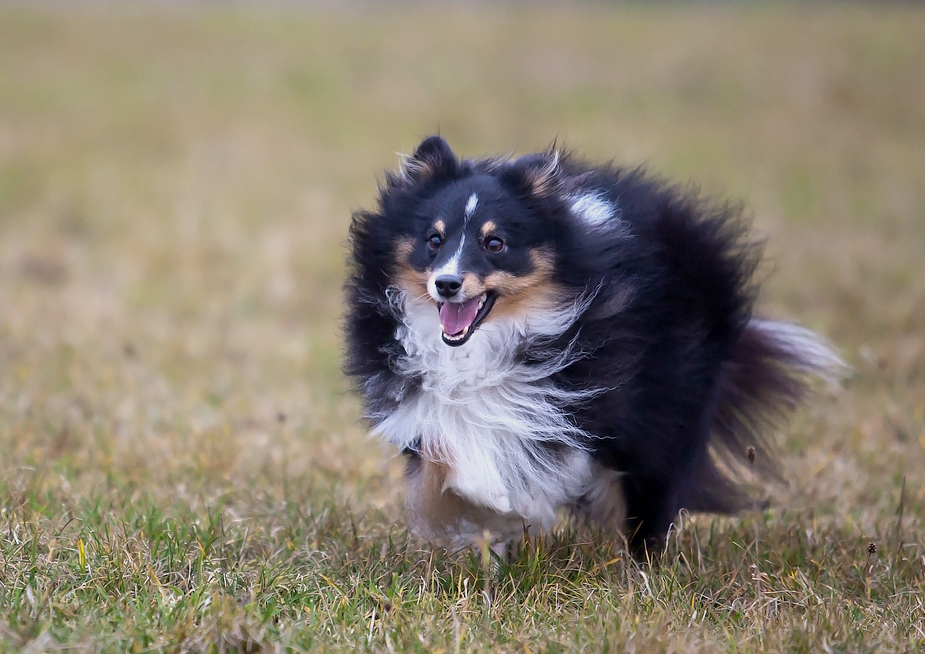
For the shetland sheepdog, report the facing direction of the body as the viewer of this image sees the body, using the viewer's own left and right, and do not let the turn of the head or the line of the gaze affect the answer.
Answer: facing the viewer and to the left of the viewer
